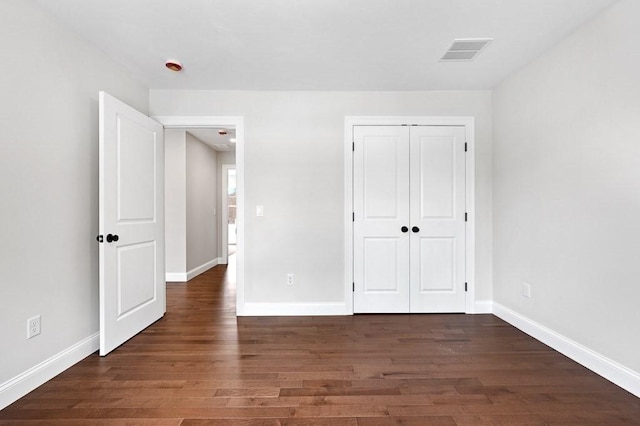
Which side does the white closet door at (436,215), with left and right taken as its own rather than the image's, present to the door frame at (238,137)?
right

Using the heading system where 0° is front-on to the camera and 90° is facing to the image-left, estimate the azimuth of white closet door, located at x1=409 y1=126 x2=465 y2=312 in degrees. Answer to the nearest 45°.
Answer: approximately 0°

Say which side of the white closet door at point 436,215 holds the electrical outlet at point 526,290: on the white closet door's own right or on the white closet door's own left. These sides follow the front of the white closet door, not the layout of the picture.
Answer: on the white closet door's own left

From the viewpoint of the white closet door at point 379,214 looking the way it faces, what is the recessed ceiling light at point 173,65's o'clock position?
The recessed ceiling light is roughly at 2 o'clock from the white closet door.

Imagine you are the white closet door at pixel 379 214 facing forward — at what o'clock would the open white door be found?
The open white door is roughly at 2 o'clock from the white closet door.

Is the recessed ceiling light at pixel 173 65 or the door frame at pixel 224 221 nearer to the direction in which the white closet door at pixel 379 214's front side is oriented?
the recessed ceiling light

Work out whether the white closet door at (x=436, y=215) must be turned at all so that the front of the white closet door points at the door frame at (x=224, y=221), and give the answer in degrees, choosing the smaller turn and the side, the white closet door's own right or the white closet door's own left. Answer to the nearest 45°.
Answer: approximately 135° to the white closet door's own right

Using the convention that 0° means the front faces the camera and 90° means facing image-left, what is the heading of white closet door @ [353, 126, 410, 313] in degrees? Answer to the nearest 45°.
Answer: approximately 0°

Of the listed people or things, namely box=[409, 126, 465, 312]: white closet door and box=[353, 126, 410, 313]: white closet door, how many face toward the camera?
2
